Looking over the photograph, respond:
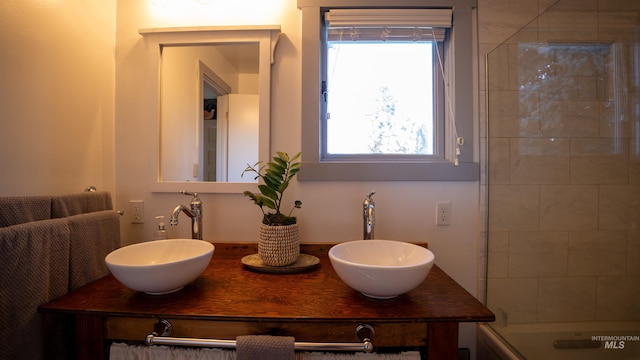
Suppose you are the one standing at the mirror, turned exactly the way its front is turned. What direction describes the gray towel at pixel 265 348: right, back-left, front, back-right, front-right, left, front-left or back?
front

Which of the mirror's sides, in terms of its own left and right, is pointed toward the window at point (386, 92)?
left

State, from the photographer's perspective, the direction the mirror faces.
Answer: facing the viewer

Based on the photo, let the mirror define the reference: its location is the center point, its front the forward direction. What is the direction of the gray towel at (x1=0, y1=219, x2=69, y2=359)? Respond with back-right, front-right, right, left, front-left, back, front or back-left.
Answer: front-right

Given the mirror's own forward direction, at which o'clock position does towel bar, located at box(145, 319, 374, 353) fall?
The towel bar is roughly at 12 o'clock from the mirror.
